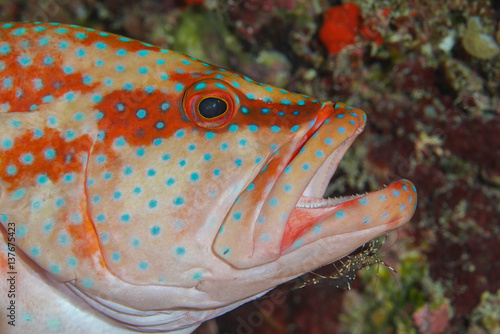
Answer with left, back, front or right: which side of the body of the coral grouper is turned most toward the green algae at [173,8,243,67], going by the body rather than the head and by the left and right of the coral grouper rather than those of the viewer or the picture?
left

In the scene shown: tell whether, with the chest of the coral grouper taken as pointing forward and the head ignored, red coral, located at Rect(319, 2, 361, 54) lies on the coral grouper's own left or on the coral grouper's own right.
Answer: on the coral grouper's own left

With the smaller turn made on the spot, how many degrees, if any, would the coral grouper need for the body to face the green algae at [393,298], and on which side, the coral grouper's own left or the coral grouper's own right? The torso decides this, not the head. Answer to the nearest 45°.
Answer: approximately 45° to the coral grouper's own left

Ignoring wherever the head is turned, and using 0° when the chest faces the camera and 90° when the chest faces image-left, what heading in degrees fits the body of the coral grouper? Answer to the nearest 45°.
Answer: approximately 270°

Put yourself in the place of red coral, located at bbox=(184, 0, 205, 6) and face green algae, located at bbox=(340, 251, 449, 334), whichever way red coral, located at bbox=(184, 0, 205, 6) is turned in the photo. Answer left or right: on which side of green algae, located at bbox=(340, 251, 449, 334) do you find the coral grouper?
right

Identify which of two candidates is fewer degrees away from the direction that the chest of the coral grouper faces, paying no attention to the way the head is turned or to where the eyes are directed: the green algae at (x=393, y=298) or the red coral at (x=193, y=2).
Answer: the green algae
